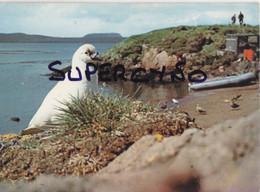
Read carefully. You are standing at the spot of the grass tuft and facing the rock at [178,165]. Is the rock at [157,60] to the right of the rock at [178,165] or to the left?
left

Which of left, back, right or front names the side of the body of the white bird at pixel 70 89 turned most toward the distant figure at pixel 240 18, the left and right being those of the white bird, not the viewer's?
left

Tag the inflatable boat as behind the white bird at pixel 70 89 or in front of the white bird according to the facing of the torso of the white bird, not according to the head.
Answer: in front

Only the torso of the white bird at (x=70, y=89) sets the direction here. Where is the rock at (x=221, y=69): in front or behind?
in front

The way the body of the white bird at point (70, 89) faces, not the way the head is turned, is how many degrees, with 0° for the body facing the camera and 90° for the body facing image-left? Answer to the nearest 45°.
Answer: approximately 270°

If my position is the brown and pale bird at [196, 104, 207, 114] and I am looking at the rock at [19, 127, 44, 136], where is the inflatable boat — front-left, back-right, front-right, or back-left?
back-right
